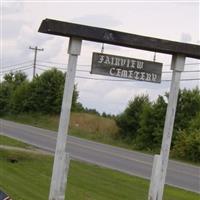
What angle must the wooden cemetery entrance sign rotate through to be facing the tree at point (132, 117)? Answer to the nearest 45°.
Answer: approximately 180°

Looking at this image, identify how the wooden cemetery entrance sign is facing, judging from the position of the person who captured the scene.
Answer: facing the viewer

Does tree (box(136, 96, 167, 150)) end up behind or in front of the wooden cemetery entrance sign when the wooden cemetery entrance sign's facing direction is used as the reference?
behind

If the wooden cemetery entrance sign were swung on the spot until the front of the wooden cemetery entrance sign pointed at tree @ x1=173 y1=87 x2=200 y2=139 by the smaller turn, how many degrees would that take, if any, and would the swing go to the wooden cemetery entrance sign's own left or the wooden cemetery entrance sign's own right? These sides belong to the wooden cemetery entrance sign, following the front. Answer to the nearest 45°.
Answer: approximately 180°
